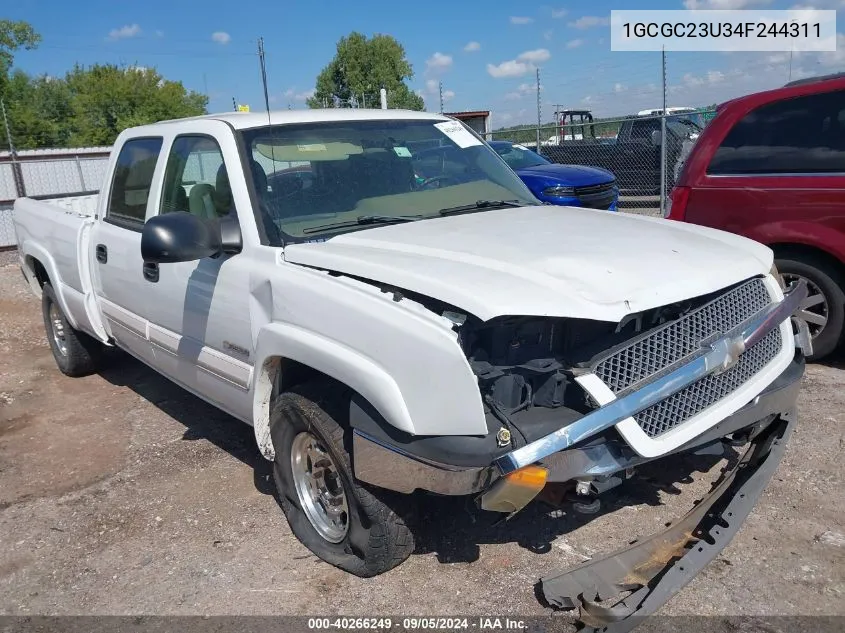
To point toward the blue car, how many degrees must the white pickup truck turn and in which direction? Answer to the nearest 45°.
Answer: approximately 135° to its left

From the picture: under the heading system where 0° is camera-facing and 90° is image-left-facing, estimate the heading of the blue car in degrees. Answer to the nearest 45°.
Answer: approximately 315°

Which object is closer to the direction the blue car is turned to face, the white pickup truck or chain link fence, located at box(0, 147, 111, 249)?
the white pickup truck

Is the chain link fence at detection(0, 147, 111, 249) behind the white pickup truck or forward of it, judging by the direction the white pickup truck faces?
behind

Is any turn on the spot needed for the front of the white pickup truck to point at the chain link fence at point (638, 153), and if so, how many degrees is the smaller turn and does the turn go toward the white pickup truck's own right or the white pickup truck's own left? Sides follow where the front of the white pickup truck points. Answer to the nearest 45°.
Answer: approximately 135° to the white pickup truck's own left

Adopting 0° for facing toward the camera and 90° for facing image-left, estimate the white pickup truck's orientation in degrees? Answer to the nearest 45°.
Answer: approximately 315°
